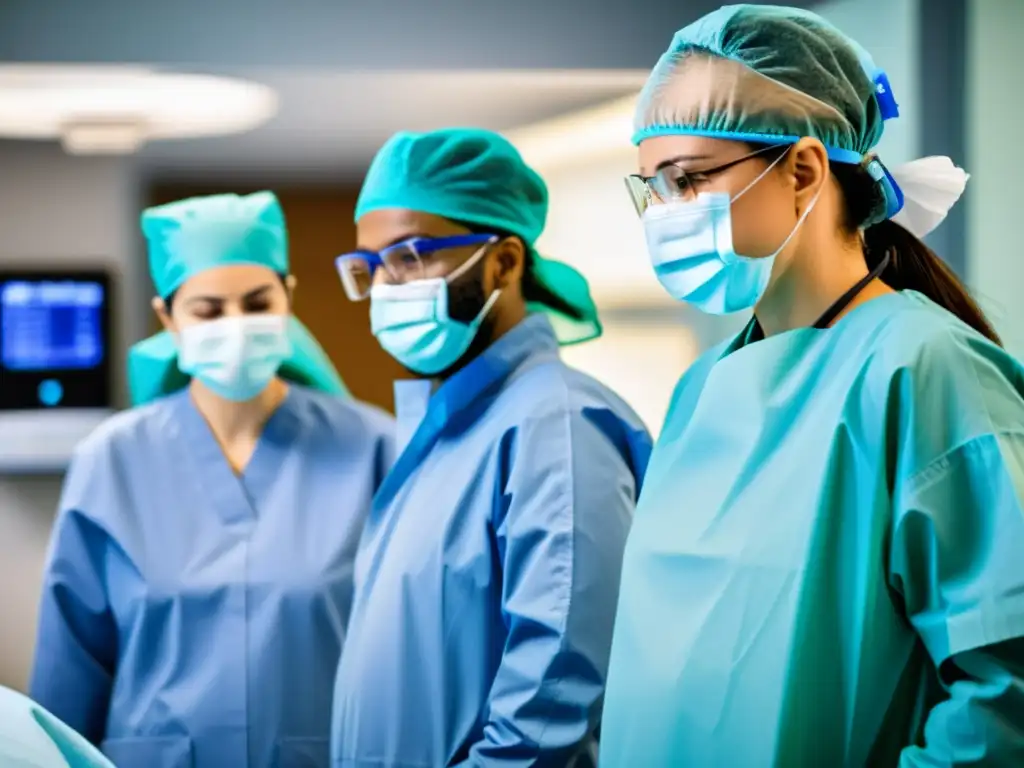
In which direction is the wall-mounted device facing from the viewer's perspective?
toward the camera

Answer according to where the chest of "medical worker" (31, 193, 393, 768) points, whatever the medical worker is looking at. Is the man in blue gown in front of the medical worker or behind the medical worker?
in front

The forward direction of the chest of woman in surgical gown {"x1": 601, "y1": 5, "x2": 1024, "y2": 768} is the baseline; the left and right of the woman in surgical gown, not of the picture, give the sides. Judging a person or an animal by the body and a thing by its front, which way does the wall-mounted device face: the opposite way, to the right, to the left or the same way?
to the left

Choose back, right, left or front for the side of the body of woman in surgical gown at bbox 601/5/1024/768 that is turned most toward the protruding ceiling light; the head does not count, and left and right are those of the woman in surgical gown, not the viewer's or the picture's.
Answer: right

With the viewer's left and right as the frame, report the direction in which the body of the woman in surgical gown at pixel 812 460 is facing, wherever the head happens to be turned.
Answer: facing the viewer and to the left of the viewer

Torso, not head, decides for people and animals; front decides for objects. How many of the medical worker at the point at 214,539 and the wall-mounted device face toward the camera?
2

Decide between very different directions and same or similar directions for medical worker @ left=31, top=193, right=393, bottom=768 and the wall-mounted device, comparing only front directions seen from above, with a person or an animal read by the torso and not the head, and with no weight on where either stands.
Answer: same or similar directions

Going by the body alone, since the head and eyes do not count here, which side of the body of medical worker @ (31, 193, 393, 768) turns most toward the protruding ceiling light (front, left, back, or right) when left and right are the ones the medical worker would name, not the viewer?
back

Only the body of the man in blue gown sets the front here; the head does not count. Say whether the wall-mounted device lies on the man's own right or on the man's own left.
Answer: on the man's own right

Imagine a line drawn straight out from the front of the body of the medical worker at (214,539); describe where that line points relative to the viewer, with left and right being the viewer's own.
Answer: facing the viewer

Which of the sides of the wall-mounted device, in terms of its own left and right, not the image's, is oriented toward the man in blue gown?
front

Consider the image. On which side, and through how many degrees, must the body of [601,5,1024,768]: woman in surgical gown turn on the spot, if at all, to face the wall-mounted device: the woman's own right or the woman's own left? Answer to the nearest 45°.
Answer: approximately 90° to the woman's own right

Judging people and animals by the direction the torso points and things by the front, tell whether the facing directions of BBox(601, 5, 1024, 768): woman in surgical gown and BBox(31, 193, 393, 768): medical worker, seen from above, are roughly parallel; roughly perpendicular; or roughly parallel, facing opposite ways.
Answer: roughly perpendicular
